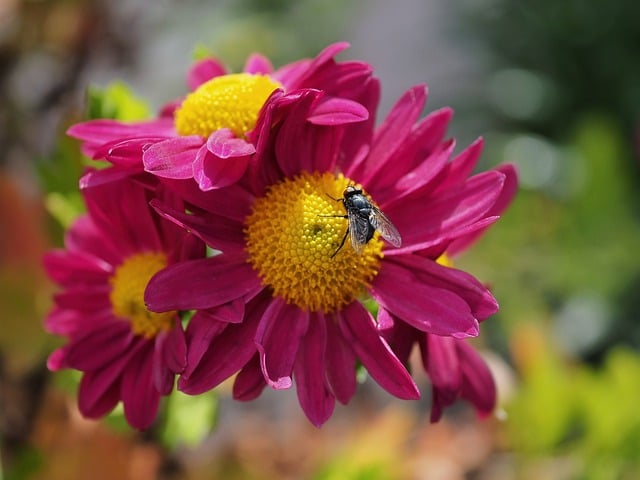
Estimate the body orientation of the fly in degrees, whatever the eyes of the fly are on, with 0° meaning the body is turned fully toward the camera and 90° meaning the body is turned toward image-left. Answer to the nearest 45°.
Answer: approximately 135°
